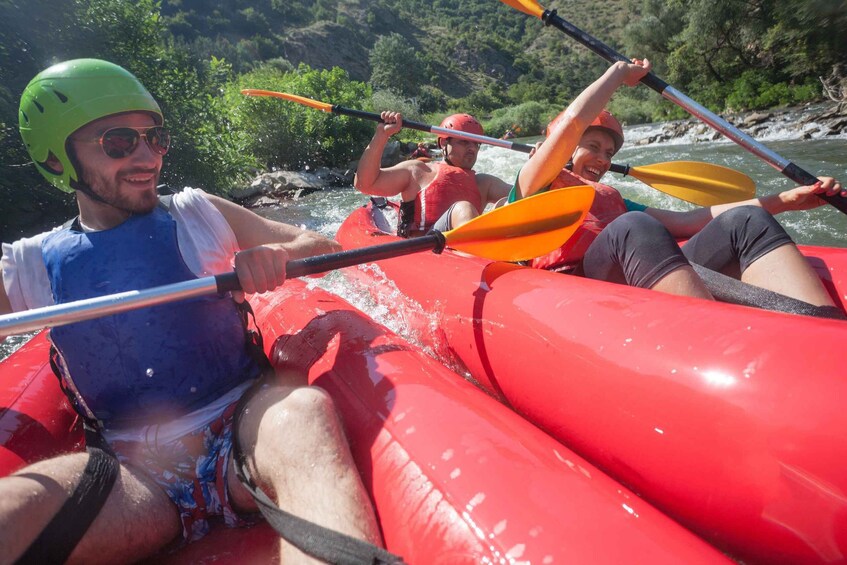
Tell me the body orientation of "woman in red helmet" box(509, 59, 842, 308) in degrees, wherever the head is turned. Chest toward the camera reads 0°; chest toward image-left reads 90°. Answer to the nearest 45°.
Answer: approximately 315°

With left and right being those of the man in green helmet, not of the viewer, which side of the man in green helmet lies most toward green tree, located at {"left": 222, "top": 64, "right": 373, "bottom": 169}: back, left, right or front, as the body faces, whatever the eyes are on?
back

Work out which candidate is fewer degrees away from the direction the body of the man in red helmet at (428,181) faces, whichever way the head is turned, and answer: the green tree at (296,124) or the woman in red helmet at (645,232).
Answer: the woman in red helmet

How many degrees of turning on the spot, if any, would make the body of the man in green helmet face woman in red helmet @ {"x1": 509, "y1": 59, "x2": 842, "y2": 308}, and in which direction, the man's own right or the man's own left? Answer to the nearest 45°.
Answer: approximately 90° to the man's own left

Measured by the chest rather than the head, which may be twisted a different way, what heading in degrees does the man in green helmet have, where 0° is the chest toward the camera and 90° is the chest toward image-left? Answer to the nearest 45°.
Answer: approximately 0°

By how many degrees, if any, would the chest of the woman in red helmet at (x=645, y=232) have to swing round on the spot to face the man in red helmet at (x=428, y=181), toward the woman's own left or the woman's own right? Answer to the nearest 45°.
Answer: approximately 180°

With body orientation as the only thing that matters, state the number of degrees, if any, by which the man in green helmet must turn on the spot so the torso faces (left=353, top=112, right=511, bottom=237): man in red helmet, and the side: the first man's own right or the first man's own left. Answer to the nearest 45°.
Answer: approximately 135° to the first man's own left

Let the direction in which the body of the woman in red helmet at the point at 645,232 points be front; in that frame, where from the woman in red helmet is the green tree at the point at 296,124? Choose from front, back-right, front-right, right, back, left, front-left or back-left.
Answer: back

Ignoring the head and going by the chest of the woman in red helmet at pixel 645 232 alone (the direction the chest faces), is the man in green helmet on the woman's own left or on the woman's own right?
on the woman's own right

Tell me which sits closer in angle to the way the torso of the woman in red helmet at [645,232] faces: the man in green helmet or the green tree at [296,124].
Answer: the man in green helmet
